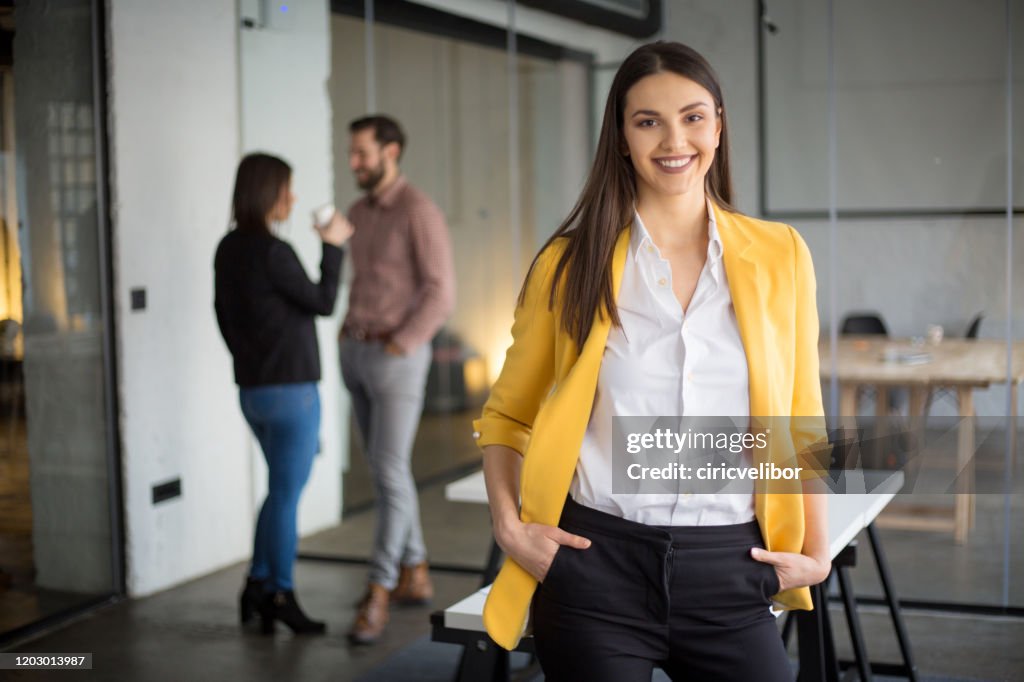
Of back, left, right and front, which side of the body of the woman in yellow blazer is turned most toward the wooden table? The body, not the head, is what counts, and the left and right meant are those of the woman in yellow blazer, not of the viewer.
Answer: back

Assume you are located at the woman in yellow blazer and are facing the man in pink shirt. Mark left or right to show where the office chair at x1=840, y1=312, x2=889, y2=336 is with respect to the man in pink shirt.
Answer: right

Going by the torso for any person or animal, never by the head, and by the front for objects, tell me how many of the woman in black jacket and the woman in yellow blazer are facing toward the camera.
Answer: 1

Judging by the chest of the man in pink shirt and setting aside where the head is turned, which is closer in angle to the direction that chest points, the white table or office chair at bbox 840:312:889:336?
the white table

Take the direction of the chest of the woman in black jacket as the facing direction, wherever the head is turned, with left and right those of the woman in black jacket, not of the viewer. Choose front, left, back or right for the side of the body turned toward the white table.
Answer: right

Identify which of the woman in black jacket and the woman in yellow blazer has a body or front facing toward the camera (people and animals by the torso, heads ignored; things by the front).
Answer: the woman in yellow blazer

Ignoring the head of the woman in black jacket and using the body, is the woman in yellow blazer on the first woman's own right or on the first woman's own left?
on the first woman's own right

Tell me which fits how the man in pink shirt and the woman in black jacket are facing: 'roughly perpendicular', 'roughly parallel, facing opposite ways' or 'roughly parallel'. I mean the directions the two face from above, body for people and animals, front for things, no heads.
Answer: roughly parallel, facing opposite ways

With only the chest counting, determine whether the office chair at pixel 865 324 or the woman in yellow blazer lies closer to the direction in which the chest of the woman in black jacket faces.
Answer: the office chair

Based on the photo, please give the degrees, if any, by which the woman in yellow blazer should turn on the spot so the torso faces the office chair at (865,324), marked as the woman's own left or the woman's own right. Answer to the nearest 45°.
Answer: approximately 180°

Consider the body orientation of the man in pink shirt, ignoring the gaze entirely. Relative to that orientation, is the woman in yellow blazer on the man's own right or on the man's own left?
on the man's own left

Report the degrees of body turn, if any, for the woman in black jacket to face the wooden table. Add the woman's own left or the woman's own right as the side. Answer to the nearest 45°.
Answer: approximately 45° to the woman's own right

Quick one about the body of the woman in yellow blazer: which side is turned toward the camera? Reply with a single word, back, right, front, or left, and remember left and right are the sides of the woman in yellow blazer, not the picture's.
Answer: front

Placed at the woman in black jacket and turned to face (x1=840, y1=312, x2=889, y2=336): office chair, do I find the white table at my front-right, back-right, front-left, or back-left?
front-right

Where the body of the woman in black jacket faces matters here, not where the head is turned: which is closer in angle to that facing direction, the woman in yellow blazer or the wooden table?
the wooden table
